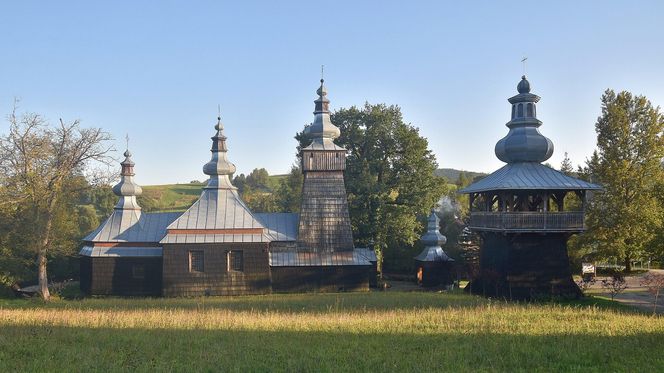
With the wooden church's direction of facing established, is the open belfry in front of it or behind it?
in front

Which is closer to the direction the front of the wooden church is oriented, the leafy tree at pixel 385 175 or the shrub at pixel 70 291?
the leafy tree

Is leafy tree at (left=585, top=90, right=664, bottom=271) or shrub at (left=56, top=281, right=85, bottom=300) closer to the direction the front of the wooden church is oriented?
the leafy tree

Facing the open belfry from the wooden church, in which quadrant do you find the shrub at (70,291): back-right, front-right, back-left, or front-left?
back-right

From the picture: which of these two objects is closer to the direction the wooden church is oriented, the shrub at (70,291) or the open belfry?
the open belfry

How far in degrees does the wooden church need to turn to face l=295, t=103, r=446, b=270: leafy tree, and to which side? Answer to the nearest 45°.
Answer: approximately 45° to its left

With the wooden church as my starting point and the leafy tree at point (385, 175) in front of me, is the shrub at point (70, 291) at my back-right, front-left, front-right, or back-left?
back-left

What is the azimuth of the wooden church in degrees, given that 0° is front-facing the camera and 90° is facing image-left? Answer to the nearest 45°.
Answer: approximately 270°

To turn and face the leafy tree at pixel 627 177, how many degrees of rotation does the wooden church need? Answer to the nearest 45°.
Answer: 0° — it already faces it
